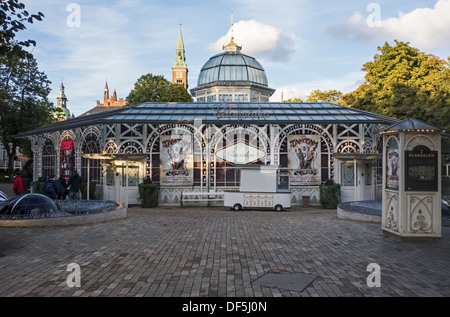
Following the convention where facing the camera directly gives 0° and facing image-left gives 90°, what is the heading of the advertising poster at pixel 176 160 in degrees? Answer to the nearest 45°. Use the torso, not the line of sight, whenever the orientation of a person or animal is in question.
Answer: approximately 0°

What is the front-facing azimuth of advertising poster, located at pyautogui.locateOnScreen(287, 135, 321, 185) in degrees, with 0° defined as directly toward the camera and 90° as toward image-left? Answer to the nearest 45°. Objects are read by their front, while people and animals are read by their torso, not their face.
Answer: approximately 0°

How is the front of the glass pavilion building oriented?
toward the camera

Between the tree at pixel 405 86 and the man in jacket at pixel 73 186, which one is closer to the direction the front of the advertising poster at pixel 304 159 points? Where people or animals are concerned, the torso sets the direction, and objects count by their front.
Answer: the man in jacket

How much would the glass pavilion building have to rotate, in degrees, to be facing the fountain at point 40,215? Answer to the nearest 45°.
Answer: approximately 45° to its right

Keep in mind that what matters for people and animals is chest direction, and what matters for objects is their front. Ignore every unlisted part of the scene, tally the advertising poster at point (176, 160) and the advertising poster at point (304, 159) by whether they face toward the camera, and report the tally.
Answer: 2

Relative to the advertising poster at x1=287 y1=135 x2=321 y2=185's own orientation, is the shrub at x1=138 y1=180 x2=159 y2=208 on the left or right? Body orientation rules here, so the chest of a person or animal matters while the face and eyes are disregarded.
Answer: on its right

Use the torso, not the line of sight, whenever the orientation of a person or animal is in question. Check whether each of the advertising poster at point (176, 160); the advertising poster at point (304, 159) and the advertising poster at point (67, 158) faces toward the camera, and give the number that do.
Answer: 3

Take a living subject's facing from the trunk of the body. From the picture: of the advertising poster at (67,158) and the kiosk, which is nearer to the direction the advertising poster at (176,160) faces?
the kiosk

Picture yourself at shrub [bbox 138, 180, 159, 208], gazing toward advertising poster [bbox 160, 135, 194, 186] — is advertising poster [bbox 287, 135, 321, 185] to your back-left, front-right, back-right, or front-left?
front-right

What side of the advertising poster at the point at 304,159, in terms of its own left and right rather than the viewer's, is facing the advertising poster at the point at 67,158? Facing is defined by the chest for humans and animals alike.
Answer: right

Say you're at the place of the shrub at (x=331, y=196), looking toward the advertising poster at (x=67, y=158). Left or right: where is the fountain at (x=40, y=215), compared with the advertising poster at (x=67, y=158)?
left

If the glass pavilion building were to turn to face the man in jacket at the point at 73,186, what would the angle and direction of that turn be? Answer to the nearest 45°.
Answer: approximately 90° to its right

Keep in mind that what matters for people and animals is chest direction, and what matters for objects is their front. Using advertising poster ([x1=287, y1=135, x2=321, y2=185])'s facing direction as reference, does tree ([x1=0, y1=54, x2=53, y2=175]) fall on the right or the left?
on its right
